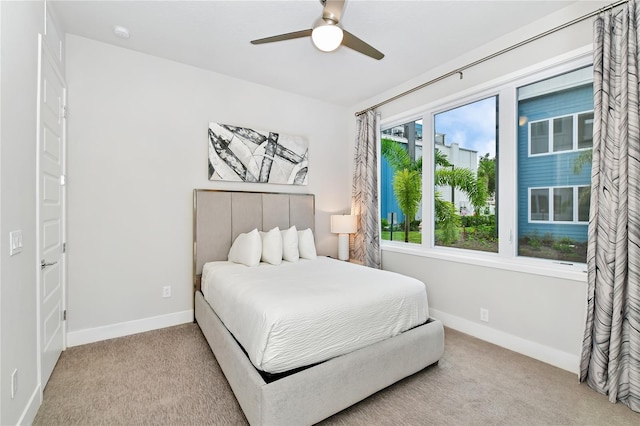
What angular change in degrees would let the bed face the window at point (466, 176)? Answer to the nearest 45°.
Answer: approximately 90° to its left

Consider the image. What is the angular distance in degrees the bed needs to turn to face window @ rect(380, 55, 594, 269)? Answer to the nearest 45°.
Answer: approximately 90° to its left

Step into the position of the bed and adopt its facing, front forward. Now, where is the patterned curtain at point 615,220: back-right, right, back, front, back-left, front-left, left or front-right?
front-left

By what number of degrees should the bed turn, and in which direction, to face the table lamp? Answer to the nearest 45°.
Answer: approximately 135° to its left

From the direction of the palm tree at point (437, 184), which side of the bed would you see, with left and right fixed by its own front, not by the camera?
left

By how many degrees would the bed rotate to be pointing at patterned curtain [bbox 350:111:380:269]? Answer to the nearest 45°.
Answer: approximately 135° to its left

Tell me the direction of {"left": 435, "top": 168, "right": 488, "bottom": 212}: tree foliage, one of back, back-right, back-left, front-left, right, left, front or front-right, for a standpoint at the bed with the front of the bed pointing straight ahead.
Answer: left

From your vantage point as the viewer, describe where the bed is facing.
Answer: facing the viewer and to the right of the viewer

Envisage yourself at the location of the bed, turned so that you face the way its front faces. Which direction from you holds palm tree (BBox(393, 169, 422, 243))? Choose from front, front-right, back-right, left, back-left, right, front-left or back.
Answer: left
